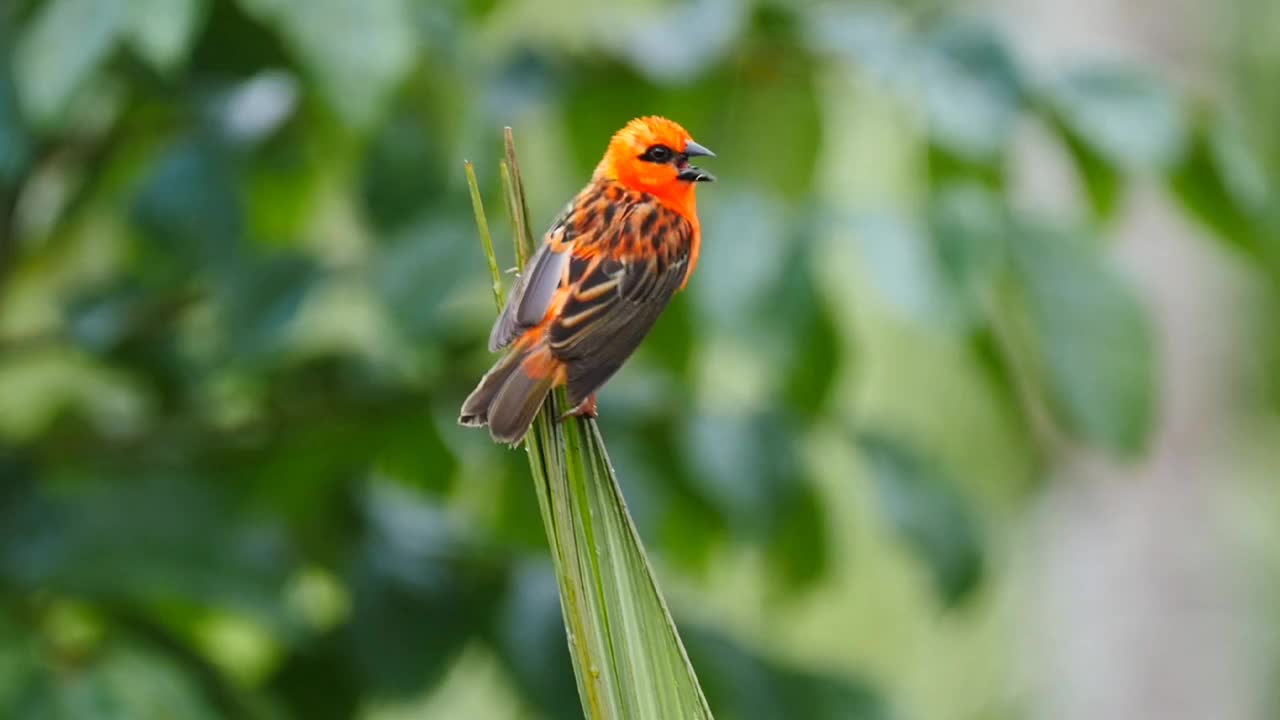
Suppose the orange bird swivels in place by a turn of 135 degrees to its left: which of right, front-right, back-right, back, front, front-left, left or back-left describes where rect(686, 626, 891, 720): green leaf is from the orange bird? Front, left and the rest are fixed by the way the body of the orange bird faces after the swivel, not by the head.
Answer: right

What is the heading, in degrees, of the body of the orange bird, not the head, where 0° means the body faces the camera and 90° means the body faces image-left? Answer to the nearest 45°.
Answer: approximately 225°

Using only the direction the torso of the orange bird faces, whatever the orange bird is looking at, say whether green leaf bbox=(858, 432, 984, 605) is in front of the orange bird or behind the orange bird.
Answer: in front
